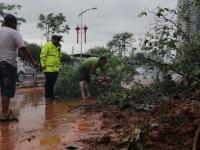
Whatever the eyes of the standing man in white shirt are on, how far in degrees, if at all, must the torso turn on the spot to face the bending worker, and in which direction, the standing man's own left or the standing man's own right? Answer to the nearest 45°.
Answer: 0° — they already face them

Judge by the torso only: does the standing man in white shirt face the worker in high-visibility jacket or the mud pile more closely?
the worker in high-visibility jacket

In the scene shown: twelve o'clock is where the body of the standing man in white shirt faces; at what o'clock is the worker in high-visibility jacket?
The worker in high-visibility jacket is roughly at 11 o'clock from the standing man in white shirt.

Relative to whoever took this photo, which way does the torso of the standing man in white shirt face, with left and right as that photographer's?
facing away from the viewer and to the right of the viewer

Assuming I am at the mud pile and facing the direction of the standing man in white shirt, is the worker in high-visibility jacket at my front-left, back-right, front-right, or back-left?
front-right

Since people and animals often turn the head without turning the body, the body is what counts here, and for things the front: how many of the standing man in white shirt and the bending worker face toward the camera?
0
